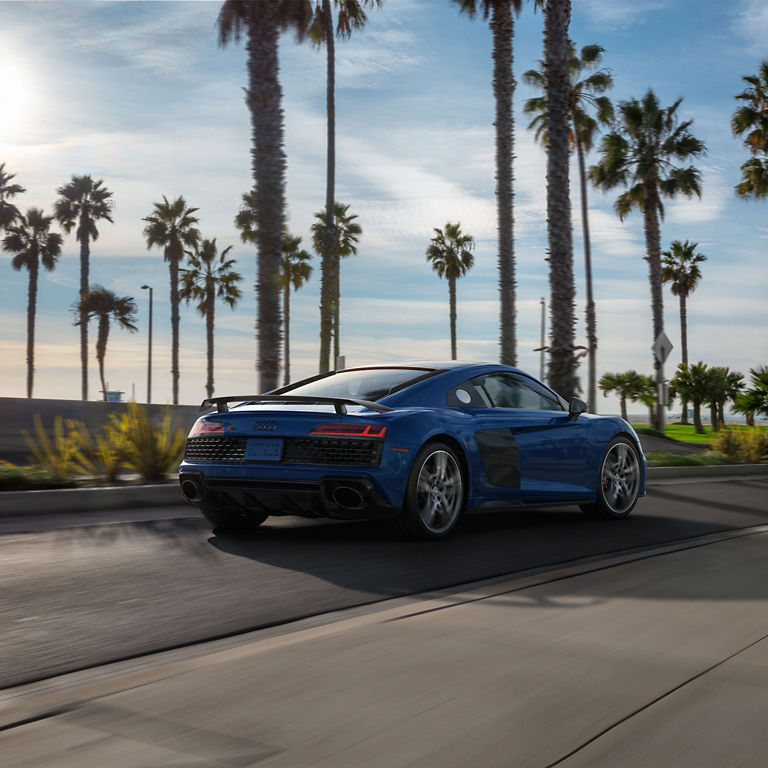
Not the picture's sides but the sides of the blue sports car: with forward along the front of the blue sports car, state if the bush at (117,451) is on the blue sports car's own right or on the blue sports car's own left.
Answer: on the blue sports car's own left

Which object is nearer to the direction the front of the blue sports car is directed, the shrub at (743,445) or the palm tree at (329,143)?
the shrub

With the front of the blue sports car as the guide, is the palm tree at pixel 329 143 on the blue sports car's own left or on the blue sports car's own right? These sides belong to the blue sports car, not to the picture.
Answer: on the blue sports car's own left

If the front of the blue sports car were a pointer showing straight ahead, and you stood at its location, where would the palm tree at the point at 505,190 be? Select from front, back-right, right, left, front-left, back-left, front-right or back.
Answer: front-left

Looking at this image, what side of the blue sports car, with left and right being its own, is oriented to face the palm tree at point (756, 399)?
front

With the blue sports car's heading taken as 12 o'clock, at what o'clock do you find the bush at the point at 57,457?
The bush is roughly at 9 o'clock from the blue sports car.

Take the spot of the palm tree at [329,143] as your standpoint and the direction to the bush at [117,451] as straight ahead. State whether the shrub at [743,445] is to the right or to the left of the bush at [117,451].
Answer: left

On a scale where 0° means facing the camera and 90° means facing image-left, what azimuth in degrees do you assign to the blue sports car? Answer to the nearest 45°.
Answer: approximately 225°

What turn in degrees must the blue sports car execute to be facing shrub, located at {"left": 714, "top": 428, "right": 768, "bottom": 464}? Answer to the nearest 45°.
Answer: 0° — it already faces it

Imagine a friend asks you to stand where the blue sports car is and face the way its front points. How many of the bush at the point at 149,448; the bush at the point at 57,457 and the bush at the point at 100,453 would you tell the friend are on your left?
3

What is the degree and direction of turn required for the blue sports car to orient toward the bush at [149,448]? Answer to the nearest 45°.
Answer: approximately 90° to its left

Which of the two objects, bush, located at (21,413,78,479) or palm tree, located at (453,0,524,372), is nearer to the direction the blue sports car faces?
the palm tree
